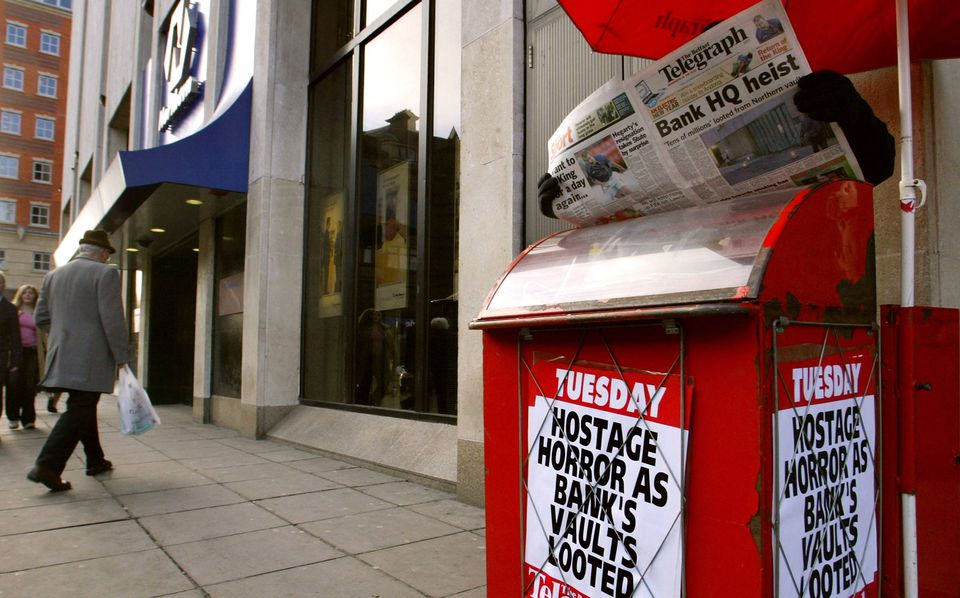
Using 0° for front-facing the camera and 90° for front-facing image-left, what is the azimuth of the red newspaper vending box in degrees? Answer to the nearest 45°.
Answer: approximately 45°

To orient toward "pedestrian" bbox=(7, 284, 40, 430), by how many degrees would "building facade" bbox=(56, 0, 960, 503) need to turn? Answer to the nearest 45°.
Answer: approximately 45° to its right

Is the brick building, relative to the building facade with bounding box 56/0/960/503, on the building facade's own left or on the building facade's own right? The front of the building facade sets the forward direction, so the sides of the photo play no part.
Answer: on the building facade's own right

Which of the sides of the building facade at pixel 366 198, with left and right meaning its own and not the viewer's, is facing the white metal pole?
left

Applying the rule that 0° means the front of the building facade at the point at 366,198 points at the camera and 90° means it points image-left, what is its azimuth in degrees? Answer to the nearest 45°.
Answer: approximately 45°
